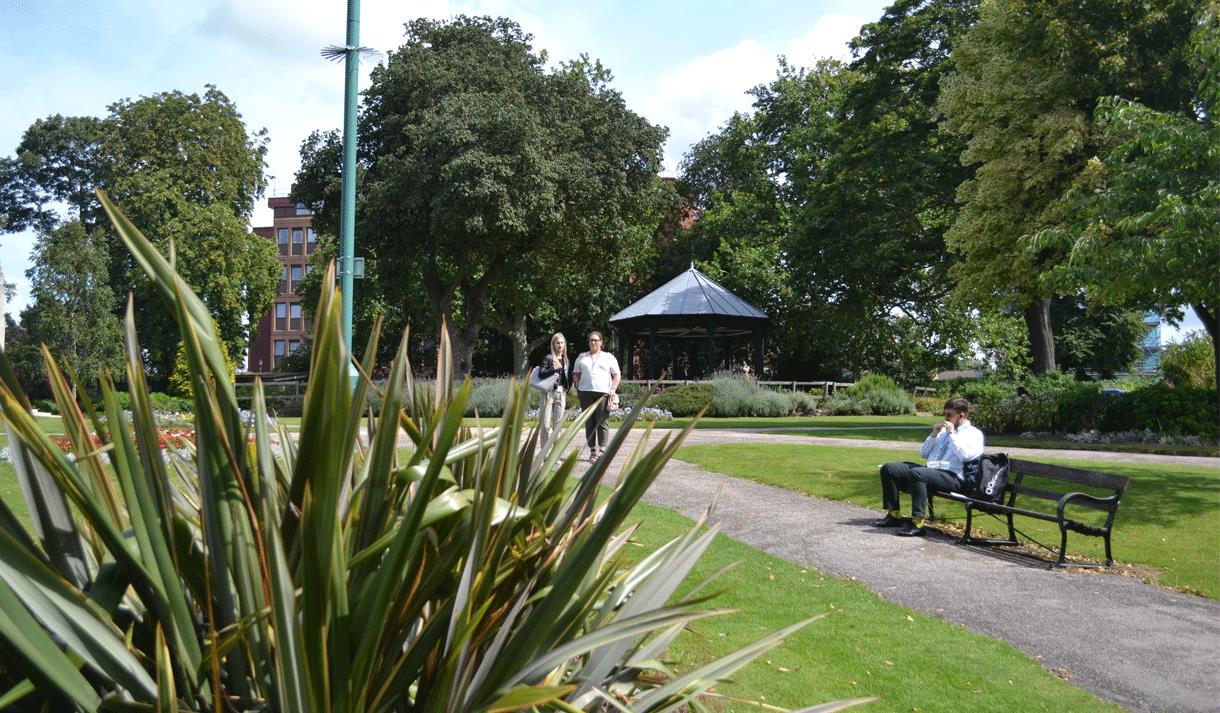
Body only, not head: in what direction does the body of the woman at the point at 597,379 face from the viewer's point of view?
toward the camera

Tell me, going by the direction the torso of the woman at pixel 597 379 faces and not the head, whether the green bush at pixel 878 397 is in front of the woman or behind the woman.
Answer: behind

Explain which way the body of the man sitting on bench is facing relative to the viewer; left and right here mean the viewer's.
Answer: facing the viewer and to the left of the viewer

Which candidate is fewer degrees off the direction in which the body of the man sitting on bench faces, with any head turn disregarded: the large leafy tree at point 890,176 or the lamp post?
the lamp post

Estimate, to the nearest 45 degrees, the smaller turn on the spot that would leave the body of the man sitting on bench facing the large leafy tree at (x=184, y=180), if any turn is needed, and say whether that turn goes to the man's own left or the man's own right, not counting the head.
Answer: approximately 90° to the man's own right

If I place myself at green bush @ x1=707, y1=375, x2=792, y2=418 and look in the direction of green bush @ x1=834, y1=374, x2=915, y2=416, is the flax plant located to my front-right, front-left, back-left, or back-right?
back-right

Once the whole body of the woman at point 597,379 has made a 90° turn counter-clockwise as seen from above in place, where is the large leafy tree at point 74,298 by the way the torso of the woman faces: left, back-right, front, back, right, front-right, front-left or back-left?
back-left

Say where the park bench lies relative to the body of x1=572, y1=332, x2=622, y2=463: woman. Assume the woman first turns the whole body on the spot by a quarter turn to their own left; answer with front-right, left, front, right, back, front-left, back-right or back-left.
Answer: front-right

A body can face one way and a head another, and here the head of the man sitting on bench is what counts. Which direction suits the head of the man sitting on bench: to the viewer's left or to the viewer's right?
to the viewer's left

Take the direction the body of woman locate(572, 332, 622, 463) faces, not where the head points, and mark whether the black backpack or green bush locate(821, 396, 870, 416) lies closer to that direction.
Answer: the black backpack

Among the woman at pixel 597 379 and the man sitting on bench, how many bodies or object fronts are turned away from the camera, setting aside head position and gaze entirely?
0

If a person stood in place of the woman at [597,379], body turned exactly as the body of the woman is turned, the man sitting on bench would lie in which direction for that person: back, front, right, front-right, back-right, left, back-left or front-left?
front-left

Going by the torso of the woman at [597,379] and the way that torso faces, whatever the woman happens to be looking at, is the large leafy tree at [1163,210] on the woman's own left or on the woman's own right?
on the woman's own left

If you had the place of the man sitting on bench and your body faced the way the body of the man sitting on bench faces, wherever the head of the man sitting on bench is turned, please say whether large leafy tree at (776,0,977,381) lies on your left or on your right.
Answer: on your right

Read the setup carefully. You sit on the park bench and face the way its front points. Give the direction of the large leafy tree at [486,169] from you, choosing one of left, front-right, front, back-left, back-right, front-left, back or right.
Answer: right

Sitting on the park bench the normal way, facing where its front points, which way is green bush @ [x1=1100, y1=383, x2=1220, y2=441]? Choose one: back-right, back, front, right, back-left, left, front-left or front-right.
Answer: back-right
